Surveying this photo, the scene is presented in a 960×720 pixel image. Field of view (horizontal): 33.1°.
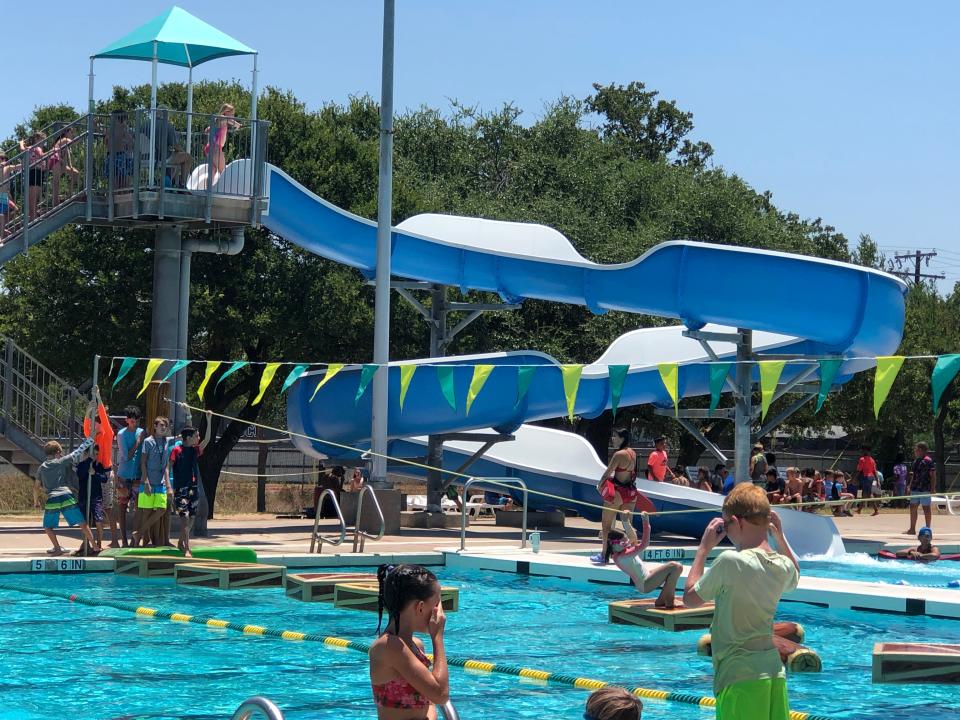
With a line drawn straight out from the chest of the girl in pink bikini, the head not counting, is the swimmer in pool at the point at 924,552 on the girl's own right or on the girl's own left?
on the girl's own left

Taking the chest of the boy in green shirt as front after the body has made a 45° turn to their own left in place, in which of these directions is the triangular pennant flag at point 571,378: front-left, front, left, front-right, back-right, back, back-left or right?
right

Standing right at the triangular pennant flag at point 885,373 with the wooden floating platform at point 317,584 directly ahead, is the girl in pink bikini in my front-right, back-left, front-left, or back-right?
front-left

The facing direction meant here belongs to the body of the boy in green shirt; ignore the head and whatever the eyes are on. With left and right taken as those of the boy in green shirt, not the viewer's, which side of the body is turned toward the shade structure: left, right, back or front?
front

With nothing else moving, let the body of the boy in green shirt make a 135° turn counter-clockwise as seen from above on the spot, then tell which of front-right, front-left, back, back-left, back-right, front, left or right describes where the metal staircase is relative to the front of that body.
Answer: back-right

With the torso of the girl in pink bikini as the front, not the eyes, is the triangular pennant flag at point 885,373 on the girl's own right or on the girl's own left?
on the girl's own left

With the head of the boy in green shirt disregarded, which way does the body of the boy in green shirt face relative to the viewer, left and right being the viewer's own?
facing away from the viewer and to the left of the viewer
